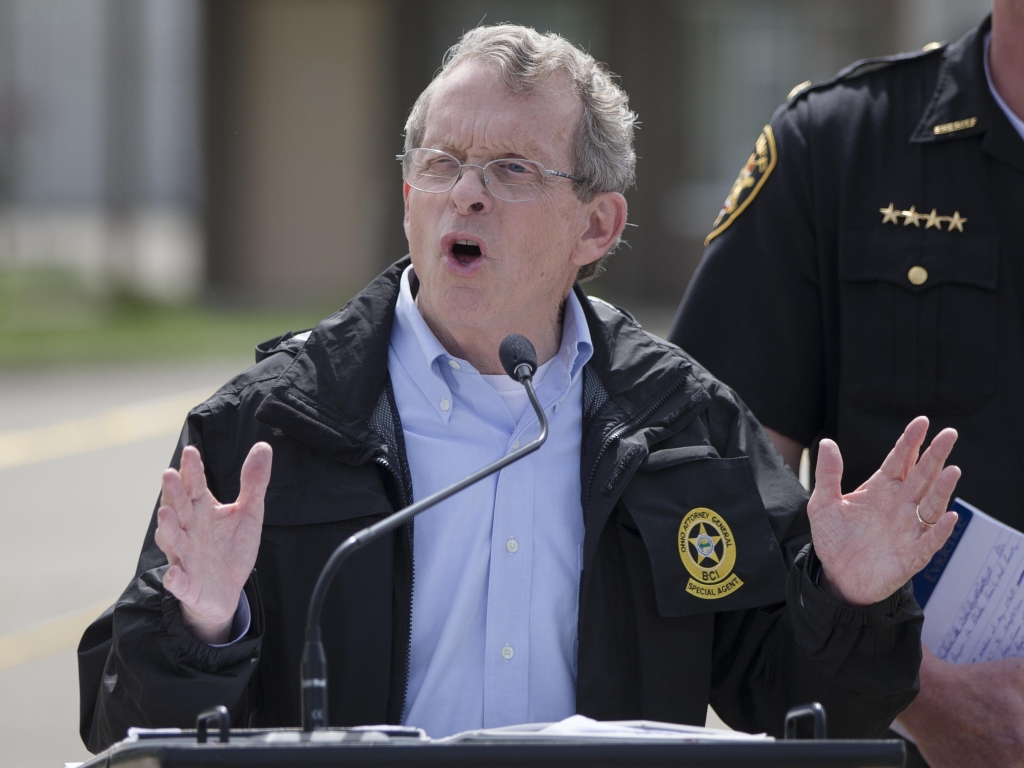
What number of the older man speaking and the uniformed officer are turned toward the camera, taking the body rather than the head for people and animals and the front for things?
2

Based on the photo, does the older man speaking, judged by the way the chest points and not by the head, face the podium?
yes

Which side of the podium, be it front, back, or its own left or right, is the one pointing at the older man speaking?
back

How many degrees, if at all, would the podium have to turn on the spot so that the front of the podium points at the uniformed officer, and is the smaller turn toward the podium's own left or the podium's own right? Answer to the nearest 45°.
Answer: approximately 135° to the podium's own left

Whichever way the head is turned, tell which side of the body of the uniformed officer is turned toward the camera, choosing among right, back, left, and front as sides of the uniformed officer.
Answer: front

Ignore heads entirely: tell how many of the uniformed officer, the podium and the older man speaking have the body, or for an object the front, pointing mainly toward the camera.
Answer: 3

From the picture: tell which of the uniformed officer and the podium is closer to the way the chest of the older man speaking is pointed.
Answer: the podium

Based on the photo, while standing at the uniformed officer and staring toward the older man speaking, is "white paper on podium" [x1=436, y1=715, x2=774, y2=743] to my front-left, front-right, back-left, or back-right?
front-left

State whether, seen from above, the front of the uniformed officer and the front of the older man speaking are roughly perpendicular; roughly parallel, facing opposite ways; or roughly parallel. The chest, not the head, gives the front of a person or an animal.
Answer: roughly parallel

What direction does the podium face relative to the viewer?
toward the camera

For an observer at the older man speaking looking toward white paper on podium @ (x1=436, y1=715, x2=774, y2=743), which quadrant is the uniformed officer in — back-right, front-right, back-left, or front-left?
back-left

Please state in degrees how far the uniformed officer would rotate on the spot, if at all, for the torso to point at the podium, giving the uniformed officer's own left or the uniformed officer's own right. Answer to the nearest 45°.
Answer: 0° — they already face it

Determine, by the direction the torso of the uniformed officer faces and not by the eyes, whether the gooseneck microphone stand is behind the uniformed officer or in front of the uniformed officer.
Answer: in front
